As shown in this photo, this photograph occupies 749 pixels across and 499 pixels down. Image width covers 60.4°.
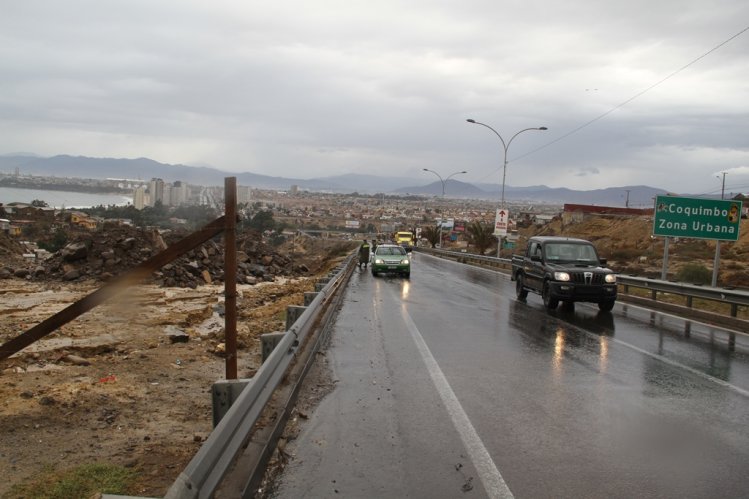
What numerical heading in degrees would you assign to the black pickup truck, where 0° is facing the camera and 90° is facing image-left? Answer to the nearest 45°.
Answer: approximately 315°

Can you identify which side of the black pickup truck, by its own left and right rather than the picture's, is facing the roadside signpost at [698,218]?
left

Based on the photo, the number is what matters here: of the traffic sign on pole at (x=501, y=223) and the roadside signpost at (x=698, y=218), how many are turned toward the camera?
2

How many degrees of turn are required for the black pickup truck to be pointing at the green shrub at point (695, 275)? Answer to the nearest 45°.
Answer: approximately 135° to its left

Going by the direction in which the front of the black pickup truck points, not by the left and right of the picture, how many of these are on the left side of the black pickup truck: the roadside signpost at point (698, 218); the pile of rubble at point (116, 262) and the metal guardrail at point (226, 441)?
1

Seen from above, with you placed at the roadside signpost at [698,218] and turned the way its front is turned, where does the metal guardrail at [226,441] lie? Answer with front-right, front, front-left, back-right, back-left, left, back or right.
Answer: front

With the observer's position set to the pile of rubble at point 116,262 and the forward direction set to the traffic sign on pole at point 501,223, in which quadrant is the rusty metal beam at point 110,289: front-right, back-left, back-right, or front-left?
back-right

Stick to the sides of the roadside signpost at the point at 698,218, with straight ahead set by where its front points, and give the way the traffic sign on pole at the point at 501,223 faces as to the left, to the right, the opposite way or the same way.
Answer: the same way

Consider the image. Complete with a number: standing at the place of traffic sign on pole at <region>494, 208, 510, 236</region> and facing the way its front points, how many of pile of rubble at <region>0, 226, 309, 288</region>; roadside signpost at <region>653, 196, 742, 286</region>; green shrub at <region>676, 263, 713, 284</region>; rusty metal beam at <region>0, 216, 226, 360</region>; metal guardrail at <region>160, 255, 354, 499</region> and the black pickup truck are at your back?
0

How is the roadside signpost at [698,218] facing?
toward the camera

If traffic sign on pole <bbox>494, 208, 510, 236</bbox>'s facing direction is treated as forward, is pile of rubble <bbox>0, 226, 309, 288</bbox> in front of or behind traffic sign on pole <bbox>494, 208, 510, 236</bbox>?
in front

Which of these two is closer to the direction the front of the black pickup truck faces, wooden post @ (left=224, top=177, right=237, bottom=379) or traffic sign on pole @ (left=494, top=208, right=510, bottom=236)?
the wooden post

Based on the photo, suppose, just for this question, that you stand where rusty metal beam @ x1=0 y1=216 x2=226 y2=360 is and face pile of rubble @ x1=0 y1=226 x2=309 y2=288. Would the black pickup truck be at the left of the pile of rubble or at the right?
right

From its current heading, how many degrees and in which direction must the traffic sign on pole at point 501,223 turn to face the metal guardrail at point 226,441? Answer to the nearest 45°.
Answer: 0° — it already faces it

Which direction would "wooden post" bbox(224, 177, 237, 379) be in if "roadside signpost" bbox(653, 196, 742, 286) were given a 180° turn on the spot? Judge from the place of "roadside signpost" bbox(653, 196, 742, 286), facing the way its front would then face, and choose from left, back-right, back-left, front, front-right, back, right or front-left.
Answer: back

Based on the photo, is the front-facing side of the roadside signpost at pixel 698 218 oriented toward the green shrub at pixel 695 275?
no

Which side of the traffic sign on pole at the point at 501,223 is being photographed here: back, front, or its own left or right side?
front

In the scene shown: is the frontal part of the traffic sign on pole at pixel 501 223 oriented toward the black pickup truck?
yes

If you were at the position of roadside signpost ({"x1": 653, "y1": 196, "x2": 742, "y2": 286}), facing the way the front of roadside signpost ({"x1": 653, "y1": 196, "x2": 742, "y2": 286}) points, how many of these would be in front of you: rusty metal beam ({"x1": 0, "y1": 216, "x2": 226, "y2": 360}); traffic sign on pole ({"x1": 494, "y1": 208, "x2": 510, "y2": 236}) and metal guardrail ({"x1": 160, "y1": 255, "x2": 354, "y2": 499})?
2
